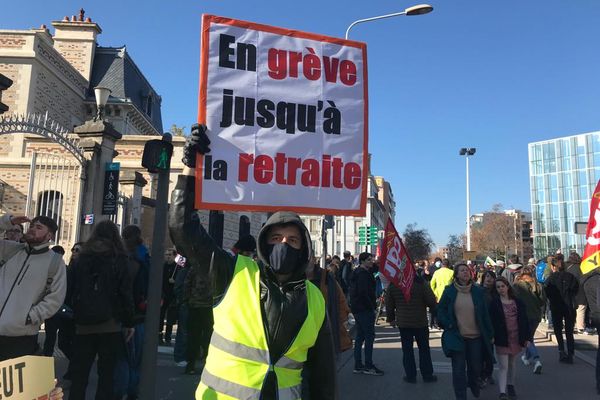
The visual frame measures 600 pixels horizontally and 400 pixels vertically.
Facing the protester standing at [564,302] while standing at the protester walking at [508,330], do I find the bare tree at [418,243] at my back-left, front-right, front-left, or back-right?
front-left

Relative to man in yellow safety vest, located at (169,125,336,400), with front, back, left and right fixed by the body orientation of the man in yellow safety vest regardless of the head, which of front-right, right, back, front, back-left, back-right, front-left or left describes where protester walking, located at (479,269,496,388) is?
back-left

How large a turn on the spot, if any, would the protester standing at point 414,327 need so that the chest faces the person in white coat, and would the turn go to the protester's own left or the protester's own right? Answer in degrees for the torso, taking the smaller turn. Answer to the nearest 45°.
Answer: approximately 135° to the protester's own left

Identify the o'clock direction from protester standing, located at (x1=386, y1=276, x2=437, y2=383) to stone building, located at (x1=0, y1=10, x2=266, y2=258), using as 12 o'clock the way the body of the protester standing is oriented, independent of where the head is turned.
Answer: The stone building is roughly at 10 o'clock from the protester standing.

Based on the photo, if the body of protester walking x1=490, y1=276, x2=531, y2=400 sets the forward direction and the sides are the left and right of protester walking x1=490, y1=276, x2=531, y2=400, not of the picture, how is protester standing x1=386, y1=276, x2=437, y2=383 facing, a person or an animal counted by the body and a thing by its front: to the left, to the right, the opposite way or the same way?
the opposite way

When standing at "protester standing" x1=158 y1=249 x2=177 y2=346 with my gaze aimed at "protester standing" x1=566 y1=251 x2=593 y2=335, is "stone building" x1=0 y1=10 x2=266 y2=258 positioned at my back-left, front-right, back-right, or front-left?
back-left

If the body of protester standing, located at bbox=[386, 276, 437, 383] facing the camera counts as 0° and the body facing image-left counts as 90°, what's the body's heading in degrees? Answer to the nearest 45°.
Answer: approximately 180°

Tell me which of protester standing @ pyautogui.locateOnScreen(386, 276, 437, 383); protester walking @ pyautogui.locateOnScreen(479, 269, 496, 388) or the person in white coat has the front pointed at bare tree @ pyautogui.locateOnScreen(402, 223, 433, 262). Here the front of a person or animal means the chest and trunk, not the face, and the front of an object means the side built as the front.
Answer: protester standing @ pyautogui.locateOnScreen(386, 276, 437, 383)

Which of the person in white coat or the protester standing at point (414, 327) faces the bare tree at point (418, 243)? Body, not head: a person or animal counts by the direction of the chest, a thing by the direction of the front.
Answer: the protester standing

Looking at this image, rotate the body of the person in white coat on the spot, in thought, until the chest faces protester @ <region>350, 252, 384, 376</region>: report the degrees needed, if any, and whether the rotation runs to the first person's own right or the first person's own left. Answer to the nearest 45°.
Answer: approximately 135° to the first person's own left

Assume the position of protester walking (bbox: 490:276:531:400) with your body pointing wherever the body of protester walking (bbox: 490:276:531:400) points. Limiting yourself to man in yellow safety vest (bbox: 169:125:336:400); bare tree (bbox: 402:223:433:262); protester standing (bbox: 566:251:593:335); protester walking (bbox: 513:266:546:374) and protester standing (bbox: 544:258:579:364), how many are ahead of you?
1

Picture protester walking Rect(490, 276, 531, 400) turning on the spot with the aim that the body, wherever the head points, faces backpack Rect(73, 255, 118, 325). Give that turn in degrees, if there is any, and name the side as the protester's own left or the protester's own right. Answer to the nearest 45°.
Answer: approximately 45° to the protester's own right

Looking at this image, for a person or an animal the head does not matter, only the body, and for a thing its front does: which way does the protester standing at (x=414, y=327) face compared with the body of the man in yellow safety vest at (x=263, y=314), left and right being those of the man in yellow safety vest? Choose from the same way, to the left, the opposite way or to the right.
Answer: the opposite way

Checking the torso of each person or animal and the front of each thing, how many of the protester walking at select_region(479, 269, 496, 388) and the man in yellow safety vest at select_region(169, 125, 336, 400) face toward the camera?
2

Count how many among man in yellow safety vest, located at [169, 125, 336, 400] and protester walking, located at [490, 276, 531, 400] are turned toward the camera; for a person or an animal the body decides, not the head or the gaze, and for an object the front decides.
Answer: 2

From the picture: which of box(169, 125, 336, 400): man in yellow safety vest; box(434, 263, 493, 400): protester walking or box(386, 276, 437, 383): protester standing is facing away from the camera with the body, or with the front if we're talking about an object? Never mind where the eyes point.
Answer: box(386, 276, 437, 383): protester standing

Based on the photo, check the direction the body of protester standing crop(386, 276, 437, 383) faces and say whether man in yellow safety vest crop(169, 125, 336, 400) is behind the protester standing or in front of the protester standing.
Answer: behind

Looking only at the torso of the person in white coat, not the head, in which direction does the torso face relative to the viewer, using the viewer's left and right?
facing the viewer and to the left of the viewer

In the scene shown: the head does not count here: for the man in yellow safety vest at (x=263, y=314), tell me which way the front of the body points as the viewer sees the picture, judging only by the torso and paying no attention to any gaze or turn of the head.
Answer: toward the camera

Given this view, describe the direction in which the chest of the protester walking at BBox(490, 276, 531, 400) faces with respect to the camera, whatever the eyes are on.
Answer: toward the camera

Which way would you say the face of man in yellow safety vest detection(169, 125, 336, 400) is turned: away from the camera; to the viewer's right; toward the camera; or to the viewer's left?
toward the camera
